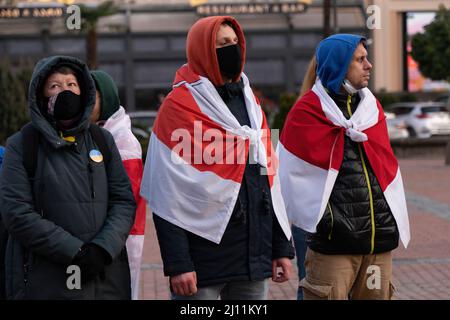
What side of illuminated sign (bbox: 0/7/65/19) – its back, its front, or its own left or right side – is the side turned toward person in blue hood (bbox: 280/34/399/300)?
front

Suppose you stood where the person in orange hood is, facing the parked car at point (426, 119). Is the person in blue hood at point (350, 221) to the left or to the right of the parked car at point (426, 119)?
right

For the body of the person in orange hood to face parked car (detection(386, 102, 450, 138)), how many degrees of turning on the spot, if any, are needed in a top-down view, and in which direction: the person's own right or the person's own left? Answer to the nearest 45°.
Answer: approximately 135° to the person's own left

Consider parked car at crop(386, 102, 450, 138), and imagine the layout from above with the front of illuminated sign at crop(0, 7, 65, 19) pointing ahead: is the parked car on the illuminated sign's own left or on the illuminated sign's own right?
on the illuminated sign's own left

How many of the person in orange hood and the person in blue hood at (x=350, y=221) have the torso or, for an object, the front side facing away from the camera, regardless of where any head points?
0

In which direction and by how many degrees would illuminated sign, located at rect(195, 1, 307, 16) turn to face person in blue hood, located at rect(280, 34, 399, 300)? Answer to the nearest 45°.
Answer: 0° — it already faces them

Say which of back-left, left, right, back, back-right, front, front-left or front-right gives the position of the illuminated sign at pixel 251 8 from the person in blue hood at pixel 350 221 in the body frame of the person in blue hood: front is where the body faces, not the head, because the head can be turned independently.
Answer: back-left

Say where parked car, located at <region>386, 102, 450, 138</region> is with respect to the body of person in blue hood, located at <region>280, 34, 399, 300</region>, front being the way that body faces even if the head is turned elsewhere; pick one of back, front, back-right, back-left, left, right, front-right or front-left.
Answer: back-left

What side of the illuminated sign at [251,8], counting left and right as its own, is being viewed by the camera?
front

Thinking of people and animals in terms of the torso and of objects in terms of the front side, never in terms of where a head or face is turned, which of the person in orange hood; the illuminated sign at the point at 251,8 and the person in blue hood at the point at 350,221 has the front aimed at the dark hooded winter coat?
the illuminated sign

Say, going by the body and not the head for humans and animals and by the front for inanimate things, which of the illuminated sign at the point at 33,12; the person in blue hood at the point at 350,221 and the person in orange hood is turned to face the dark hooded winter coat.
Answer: the illuminated sign

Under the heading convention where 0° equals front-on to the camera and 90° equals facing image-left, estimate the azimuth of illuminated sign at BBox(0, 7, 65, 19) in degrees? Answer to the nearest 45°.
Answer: approximately 0°

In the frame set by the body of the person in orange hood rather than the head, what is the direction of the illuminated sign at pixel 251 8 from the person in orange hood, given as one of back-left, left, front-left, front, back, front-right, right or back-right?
back-left

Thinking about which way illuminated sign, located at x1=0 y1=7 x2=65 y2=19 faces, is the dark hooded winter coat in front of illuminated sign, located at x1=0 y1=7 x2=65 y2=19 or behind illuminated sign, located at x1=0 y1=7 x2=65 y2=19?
in front

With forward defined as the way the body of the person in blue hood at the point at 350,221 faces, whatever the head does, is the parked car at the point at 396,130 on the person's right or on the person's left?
on the person's left
